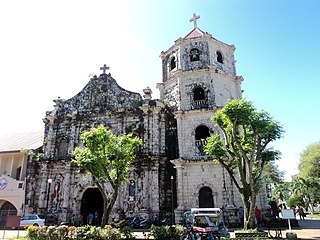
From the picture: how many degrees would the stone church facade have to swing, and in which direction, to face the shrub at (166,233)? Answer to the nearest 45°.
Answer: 0° — it already faces it

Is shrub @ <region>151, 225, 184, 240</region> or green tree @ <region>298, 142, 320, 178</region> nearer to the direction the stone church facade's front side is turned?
the shrub

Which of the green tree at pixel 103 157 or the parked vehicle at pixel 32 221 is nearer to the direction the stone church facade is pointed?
the green tree

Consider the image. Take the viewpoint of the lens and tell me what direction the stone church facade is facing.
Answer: facing the viewer

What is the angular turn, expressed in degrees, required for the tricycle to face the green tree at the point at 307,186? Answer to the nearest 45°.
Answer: approximately 135° to its left

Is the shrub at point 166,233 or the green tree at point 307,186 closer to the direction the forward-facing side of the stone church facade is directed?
the shrub

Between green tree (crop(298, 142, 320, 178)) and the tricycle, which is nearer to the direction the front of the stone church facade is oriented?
the tricycle
